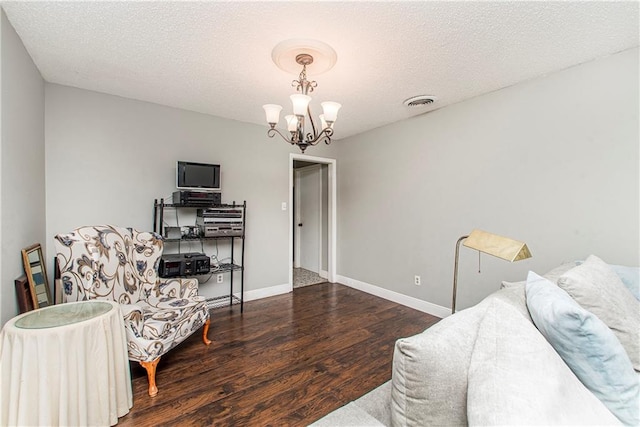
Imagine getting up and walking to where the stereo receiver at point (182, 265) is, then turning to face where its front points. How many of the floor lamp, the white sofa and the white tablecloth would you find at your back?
0

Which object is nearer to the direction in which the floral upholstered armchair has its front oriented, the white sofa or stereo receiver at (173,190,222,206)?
the white sofa

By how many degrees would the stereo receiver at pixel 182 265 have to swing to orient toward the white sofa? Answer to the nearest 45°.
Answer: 0° — it already faces it

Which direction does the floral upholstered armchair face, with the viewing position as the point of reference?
facing the viewer and to the right of the viewer

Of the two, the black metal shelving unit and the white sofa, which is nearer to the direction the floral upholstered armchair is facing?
the white sofa

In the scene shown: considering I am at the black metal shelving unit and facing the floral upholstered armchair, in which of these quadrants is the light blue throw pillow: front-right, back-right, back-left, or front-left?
front-left

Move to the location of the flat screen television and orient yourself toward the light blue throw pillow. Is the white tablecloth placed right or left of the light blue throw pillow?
right

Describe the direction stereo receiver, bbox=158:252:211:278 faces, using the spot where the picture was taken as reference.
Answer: facing the viewer

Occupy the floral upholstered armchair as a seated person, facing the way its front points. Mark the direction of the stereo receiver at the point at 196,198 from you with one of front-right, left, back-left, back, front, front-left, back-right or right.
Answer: left

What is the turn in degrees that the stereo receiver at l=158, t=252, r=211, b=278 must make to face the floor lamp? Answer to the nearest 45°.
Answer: approximately 45° to its left

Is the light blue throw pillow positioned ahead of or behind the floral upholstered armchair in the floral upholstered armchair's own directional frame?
ahead

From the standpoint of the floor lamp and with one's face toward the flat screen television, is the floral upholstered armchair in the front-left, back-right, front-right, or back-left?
front-left

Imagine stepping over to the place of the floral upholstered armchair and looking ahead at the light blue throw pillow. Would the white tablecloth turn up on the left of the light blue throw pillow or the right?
right

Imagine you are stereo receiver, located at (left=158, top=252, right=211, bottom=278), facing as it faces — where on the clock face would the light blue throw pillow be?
The light blue throw pillow is roughly at 11 o'clock from the stereo receiver.

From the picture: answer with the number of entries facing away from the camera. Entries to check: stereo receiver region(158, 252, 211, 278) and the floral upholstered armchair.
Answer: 0

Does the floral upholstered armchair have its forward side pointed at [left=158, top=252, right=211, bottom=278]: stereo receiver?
no

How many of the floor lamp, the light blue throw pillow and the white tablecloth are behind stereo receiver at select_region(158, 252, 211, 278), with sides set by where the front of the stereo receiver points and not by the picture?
0

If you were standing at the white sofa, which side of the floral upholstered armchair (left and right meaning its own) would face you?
front

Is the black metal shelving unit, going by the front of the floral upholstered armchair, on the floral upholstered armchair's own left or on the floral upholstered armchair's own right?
on the floral upholstered armchair's own left

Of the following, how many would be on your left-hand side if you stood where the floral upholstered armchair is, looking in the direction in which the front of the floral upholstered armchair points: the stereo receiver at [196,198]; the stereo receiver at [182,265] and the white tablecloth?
2
